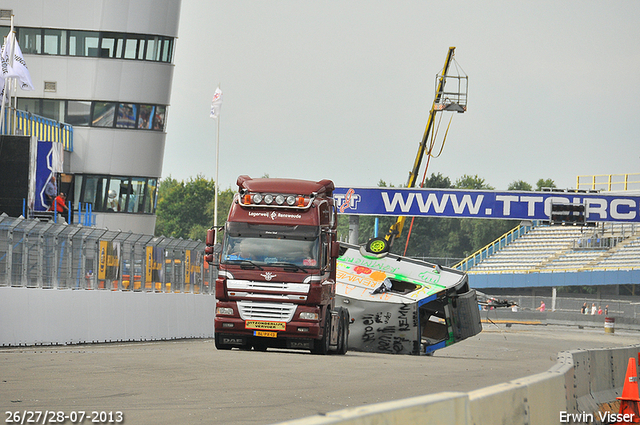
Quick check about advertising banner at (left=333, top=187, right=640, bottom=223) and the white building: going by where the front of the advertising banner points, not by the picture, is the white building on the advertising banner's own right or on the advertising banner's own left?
on the advertising banner's own right

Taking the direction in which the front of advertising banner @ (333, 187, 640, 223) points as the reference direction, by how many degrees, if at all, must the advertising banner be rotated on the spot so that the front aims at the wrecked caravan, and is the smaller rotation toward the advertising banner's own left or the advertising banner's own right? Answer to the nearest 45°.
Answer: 0° — it already faces it

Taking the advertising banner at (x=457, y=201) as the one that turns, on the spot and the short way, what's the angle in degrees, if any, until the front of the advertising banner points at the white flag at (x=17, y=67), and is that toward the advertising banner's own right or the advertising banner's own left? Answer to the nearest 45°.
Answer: approximately 90° to the advertising banner's own right

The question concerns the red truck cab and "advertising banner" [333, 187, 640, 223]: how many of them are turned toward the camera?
2

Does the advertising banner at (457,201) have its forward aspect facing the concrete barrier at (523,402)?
yes

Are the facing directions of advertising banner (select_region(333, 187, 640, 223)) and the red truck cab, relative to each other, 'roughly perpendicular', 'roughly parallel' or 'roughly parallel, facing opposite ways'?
roughly parallel

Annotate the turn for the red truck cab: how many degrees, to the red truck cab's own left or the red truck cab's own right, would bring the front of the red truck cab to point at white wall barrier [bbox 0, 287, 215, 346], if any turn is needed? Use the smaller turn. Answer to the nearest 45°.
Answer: approximately 135° to the red truck cab's own right

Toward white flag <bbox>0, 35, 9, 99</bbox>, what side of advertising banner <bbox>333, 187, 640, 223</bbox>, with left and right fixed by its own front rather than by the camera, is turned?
right

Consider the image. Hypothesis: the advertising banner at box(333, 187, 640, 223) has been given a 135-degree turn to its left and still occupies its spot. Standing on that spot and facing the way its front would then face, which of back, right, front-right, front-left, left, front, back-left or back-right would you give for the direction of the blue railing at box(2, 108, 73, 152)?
back-left

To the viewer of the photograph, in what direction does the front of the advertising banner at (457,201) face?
facing the viewer
